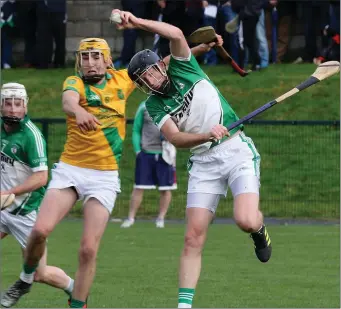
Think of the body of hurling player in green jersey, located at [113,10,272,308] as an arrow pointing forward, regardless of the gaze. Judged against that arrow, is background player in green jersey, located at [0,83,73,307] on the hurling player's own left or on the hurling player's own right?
on the hurling player's own right

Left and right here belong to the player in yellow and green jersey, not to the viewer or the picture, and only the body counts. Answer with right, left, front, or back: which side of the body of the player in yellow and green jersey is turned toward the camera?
front

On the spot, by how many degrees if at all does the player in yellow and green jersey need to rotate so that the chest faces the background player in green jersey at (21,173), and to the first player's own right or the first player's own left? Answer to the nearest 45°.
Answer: approximately 90° to the first player's own right

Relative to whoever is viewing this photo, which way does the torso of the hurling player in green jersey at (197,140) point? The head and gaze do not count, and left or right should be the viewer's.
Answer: facing the viewer and to the left of the viewer

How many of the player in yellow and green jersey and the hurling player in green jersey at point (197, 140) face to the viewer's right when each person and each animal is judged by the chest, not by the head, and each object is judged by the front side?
0
